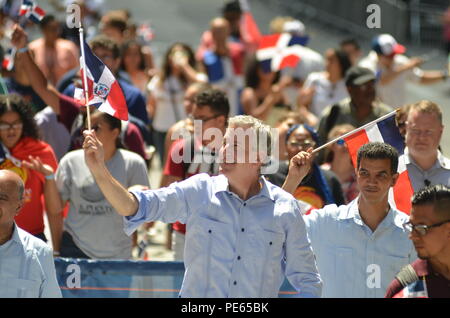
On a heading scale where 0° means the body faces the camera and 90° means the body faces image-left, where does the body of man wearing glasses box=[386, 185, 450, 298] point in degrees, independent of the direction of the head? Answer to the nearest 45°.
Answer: approximately 45°

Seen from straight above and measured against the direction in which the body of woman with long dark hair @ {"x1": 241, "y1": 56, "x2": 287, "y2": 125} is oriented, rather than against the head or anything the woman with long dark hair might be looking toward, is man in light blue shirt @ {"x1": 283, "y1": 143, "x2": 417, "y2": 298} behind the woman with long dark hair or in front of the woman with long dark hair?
in front

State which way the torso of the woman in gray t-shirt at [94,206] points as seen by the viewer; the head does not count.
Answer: toward the camera

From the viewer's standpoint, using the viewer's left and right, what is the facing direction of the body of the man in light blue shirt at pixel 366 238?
facing the viewer

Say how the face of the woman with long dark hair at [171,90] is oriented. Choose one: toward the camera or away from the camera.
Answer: toward the camera

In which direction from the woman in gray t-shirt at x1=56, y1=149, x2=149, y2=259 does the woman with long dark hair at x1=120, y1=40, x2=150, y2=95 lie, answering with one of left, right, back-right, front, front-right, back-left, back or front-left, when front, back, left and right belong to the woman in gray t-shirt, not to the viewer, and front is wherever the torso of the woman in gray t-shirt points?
back

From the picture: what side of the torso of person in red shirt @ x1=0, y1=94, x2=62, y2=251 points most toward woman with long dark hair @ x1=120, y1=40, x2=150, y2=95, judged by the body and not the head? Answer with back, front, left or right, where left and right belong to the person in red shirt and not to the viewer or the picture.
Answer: back

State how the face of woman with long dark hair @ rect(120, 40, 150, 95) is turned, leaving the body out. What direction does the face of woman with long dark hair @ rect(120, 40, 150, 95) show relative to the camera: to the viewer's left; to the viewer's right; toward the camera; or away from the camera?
toward the camera

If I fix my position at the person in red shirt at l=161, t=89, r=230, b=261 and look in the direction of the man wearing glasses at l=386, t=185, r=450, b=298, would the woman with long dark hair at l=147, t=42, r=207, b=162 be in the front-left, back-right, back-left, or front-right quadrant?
back-left

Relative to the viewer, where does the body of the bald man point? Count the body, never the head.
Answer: toward the camera
